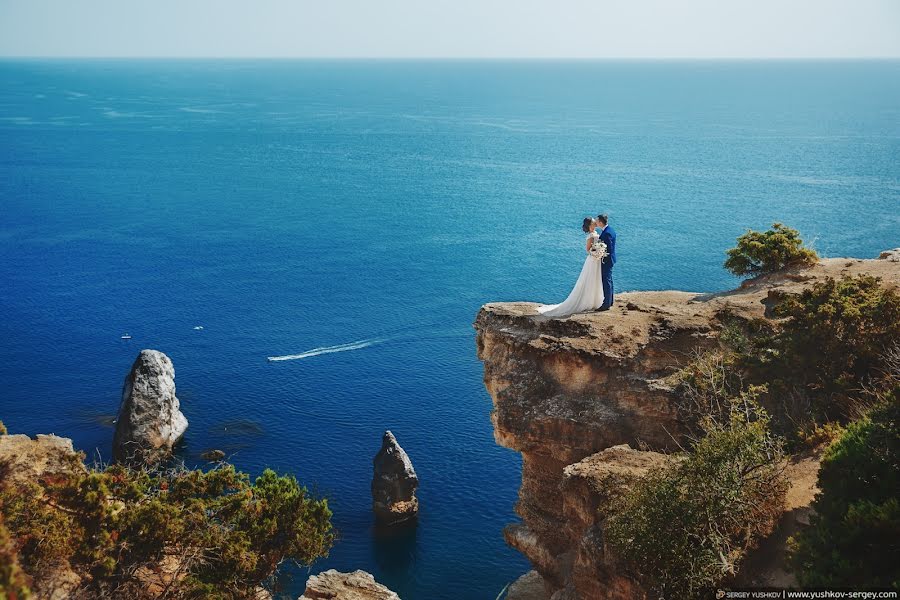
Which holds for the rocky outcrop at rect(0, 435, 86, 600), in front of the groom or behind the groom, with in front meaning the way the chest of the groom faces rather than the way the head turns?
in front

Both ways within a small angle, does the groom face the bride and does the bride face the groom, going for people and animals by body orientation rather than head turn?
yes

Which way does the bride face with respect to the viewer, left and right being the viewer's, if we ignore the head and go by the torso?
facing to the right of the viewer

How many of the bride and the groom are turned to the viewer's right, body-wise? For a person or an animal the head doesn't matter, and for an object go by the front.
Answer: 1

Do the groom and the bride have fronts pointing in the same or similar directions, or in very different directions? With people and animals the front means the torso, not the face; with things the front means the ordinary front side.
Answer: very different directions

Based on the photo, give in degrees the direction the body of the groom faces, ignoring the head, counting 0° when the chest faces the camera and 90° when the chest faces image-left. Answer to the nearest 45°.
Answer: approximately 90°
